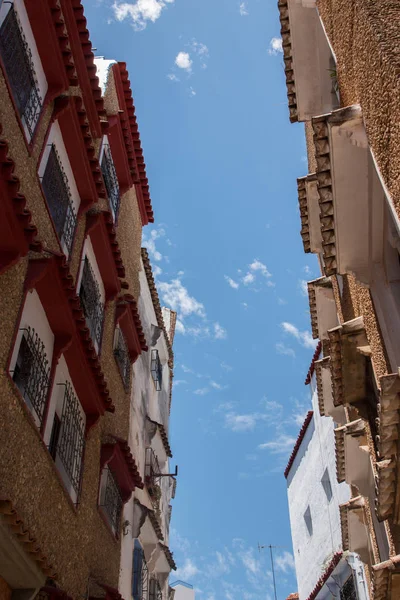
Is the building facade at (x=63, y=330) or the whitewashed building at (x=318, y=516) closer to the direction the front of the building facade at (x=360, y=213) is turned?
the building facade

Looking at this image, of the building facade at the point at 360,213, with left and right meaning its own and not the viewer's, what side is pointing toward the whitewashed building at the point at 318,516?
right

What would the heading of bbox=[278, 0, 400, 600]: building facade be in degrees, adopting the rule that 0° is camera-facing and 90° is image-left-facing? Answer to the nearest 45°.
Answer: approximately 90°
